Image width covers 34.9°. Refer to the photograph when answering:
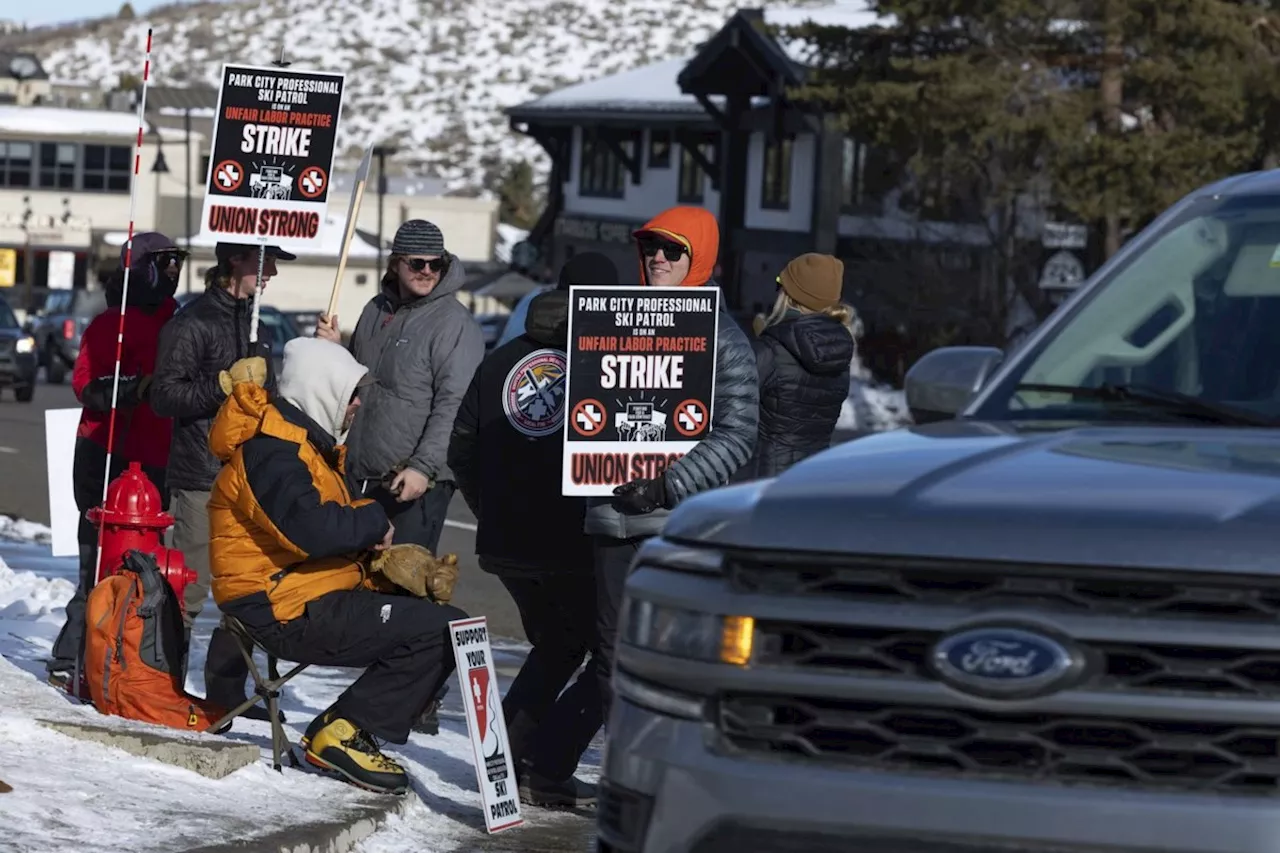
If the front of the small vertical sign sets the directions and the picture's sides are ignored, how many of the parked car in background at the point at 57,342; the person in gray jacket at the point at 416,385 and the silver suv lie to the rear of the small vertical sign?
2

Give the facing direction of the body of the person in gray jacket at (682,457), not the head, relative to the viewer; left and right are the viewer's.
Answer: facing the viewer and to the left of the viewer

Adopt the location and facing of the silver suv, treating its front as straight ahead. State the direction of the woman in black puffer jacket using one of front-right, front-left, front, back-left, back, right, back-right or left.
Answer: back-right

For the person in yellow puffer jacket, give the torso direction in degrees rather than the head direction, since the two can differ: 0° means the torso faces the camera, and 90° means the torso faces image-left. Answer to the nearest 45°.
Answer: approximately 270°

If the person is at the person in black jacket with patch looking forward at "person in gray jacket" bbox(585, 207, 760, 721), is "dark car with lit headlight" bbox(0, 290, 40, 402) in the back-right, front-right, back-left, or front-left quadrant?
back-left

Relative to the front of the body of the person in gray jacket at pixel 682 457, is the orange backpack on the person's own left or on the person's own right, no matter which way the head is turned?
on the person's own right

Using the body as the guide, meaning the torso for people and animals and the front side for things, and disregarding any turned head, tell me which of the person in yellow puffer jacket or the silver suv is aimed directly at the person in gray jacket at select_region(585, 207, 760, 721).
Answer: the person in yellow puffer jacket

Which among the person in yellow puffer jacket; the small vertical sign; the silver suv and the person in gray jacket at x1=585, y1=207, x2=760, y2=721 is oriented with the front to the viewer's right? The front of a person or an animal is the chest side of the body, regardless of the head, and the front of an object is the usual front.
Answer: the person in yellow puffer jacket

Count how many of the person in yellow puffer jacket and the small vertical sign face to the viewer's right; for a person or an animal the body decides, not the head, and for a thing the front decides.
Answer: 1

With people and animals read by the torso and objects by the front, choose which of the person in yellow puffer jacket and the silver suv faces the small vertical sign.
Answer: the person in yellow puffer jacket

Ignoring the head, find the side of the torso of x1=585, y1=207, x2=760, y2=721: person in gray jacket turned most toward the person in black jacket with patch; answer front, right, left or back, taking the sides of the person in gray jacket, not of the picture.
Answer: right

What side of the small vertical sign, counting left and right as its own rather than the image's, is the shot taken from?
front

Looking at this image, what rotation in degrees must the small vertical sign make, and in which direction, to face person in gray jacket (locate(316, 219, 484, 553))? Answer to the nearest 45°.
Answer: approximately 180°

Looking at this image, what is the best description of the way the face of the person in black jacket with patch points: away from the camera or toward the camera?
away from the camera

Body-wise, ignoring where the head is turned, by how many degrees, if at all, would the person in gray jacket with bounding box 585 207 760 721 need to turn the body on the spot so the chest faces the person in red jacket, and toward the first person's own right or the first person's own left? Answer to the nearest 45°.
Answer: approximately 90° to the first person's own right

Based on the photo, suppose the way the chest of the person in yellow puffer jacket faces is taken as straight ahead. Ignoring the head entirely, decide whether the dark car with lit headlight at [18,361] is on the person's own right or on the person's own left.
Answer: on the person's own left
